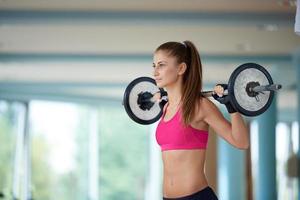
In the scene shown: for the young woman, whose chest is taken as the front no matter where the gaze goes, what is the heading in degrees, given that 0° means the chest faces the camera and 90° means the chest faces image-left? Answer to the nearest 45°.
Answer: approximately 45°
